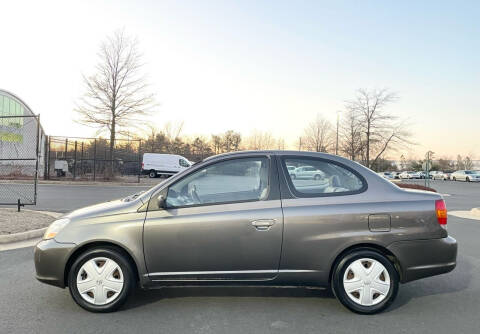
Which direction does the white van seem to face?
to the viewer's right

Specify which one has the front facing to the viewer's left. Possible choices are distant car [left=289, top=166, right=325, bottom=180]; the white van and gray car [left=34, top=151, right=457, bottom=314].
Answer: the gray car

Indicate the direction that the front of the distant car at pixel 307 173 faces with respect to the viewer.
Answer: facing to the right of the viewer

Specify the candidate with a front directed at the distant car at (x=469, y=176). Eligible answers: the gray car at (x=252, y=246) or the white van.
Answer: the white van

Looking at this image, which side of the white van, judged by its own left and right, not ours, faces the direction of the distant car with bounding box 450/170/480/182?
front

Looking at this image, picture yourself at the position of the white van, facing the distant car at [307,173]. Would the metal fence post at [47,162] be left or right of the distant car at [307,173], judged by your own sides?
right

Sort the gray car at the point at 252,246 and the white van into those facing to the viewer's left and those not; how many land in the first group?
1

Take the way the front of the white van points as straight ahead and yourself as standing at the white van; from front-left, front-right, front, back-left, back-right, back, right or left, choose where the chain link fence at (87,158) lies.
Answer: back-right

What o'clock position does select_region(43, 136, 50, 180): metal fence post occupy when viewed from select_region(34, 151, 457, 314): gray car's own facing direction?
The metal fence post is roughly at 2 o'clock from the gray car.

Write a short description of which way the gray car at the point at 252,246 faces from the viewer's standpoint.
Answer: facing to the left of the viewer
